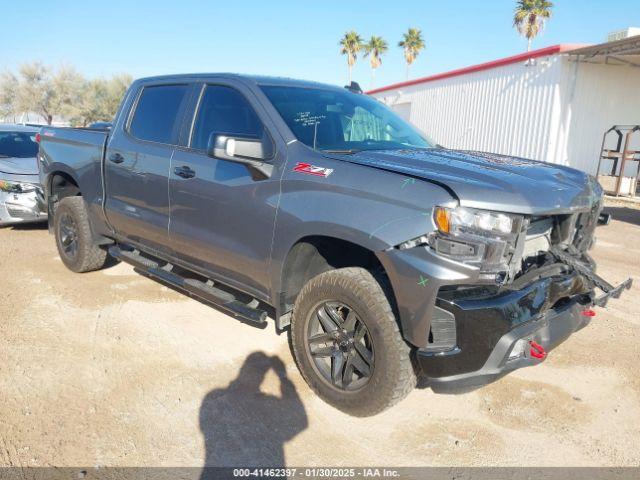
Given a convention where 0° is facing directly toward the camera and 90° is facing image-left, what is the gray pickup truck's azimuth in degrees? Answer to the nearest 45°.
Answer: approximately 315°

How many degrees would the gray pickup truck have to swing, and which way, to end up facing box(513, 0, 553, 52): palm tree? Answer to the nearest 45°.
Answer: approximately 135° to its left

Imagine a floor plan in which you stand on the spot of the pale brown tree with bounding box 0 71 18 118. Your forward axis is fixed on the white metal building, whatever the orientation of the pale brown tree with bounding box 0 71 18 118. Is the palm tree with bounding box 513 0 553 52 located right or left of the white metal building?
left

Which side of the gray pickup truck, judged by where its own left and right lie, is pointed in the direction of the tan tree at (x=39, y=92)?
back

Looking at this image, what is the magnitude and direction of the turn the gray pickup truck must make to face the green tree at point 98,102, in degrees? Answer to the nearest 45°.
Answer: approximately 180°

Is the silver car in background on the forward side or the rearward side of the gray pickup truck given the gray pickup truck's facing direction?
on the rearward side

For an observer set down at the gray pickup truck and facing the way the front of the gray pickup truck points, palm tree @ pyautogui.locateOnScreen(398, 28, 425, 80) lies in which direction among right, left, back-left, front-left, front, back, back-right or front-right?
back-left

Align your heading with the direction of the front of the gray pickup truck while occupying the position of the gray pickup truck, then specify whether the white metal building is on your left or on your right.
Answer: on your left

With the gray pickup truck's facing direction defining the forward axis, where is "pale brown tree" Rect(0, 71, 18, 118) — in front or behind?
behind
